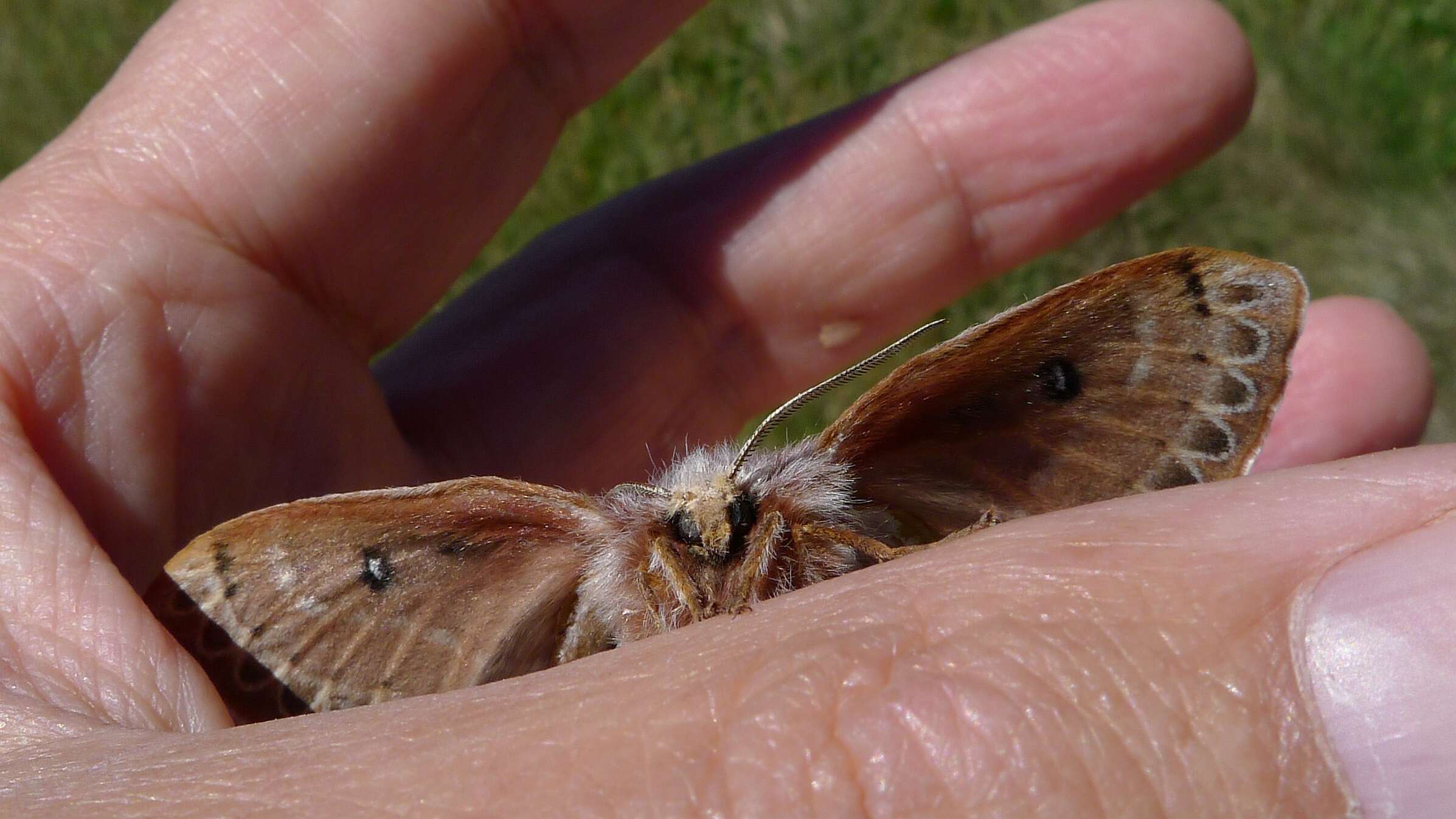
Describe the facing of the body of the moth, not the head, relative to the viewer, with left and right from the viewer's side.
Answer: facing the viewer
